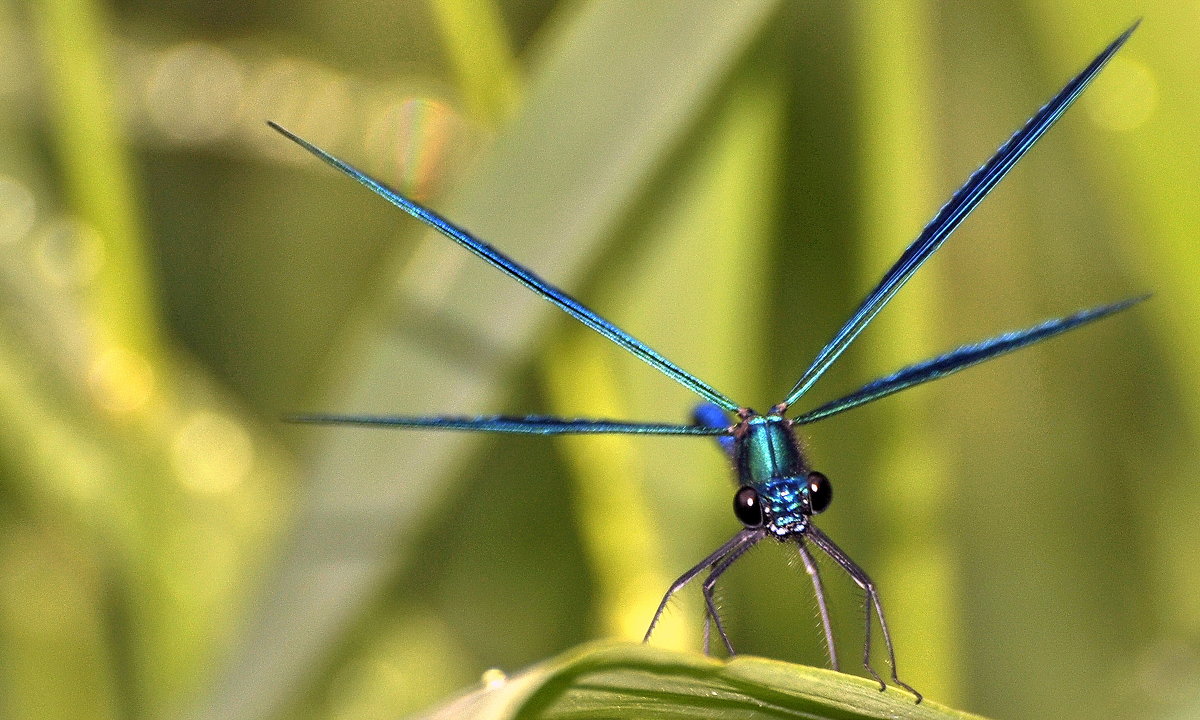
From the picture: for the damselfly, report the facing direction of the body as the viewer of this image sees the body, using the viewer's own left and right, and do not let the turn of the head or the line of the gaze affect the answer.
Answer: facing the viewer
